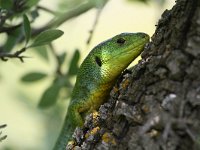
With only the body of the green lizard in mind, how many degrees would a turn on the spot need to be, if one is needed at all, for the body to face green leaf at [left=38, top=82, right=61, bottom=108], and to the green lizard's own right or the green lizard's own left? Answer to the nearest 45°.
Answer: approximately 135° to the green lizard's own left

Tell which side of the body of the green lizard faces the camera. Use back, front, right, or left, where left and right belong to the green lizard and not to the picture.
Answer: right

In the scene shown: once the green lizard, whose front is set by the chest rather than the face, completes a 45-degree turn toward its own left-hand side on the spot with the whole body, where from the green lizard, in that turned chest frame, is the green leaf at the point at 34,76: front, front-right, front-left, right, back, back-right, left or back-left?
left
